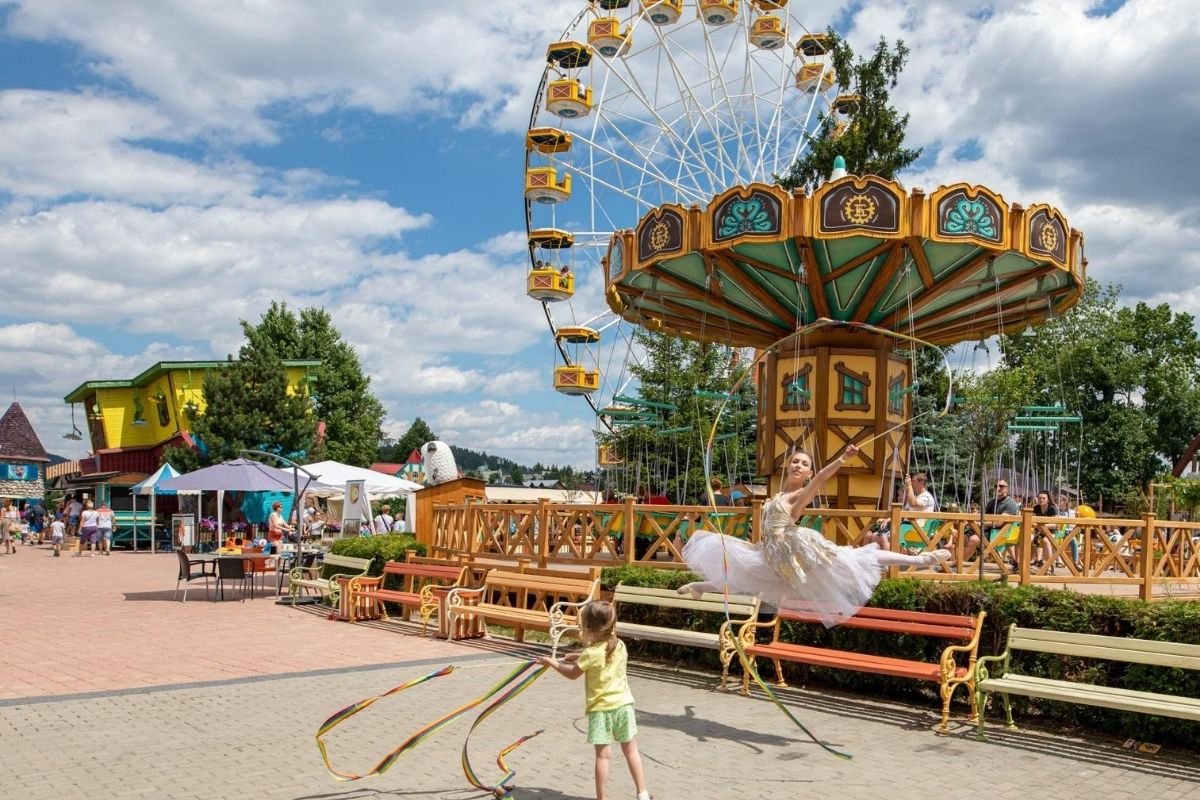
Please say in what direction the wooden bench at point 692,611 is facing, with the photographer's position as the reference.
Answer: facing the viewer and to the left of the viewer

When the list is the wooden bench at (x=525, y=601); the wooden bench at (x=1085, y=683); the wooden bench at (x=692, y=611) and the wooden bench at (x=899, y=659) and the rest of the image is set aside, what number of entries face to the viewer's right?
0

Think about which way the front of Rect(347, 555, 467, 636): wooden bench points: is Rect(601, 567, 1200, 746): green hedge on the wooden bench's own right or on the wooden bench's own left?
on the wooden bench's own left

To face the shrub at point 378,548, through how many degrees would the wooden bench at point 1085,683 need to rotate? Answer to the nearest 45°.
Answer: approximately 90° to its right

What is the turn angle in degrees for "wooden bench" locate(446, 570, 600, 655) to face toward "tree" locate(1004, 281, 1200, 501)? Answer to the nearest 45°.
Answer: approximately 180°

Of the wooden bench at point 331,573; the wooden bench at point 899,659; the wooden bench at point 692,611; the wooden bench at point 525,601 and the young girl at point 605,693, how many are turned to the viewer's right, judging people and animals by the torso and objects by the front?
0

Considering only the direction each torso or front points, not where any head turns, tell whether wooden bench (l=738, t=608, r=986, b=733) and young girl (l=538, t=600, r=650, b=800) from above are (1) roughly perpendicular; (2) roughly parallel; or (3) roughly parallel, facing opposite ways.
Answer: roughly perpendicular

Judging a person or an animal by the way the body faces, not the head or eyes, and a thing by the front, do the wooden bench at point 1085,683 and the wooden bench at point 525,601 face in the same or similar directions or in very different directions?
same or similar directions

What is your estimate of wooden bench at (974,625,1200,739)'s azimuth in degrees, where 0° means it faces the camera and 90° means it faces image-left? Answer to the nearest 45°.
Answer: approximately 45°

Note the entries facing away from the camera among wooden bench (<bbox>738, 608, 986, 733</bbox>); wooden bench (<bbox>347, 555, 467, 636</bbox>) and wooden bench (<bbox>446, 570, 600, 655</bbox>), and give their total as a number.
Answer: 0

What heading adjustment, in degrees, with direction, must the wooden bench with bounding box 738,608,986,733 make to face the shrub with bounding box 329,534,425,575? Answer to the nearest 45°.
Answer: approximately 90° to its right

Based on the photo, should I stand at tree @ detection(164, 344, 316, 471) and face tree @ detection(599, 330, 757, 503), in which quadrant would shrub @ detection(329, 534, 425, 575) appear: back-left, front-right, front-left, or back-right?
front-right
